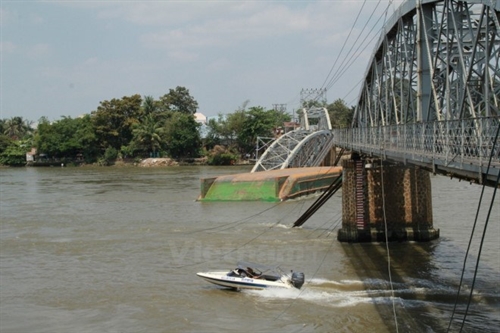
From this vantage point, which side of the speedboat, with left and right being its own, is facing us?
left

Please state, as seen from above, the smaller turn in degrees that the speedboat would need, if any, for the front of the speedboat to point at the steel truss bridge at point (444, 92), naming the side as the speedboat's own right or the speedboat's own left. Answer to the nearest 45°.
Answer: approximately 180°
